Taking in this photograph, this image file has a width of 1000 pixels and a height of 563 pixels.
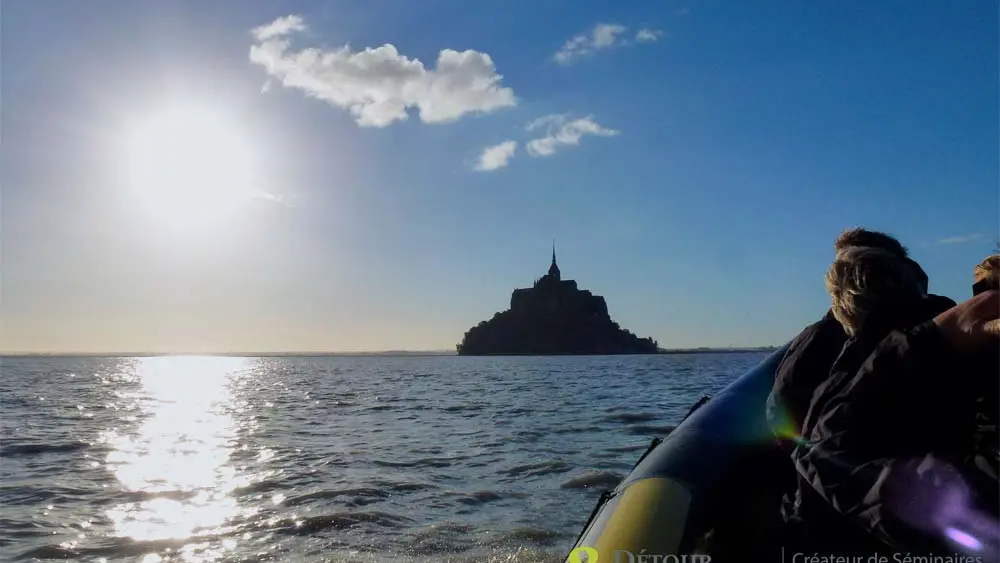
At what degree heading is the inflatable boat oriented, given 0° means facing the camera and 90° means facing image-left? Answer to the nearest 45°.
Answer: approximately 225°
